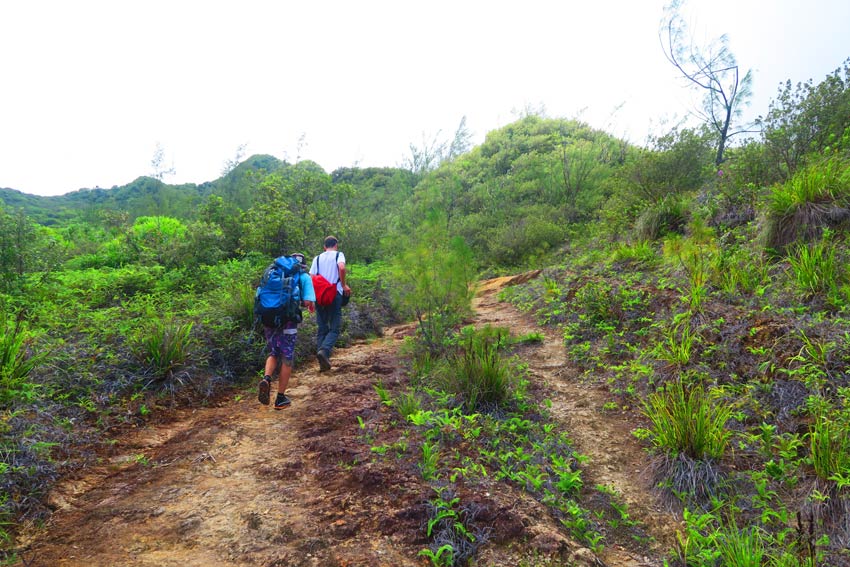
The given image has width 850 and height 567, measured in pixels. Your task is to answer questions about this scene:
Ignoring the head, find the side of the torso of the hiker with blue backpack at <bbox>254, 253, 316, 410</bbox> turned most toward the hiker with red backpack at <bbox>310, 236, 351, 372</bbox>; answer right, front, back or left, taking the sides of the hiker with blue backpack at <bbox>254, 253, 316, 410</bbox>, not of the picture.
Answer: front

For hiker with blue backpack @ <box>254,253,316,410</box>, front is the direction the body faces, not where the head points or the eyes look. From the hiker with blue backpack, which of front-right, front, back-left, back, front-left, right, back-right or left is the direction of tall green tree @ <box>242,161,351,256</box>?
front-left

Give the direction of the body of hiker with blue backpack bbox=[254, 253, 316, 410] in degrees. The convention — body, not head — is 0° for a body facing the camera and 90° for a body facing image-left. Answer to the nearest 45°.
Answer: approximately 225°

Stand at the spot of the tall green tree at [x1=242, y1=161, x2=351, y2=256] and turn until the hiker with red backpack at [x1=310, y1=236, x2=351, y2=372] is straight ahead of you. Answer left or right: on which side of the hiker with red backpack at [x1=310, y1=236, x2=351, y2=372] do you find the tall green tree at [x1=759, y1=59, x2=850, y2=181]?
left

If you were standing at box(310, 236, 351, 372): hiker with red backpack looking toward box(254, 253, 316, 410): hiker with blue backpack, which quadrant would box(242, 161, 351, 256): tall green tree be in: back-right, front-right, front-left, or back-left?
back-right

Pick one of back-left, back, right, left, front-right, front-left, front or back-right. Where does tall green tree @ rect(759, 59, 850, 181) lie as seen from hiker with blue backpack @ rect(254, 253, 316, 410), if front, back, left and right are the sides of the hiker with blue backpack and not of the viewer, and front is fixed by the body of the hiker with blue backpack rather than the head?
front-right

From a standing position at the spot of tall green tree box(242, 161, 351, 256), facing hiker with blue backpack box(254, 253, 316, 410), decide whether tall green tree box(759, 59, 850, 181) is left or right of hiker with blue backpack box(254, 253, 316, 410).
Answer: left
